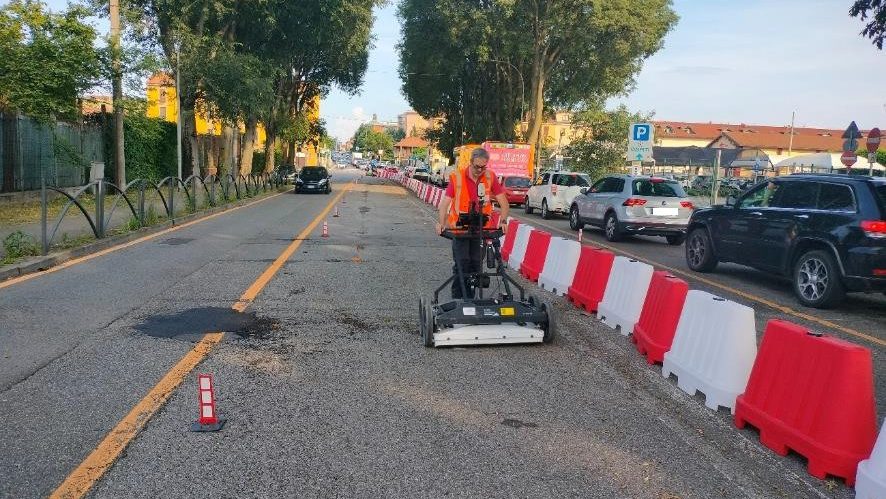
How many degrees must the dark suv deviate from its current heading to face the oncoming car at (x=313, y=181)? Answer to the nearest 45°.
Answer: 0° — it already faces it

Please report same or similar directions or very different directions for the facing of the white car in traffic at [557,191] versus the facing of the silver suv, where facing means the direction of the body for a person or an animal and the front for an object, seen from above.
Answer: same or similar directions

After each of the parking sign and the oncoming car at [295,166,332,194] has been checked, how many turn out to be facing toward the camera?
2

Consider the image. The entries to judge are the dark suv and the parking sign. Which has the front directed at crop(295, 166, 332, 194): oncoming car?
the dark suv

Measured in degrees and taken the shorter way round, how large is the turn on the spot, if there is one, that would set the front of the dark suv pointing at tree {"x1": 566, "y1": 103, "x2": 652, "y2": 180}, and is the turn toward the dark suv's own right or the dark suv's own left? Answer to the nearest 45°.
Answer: approximately 45° to the dark suv's own right

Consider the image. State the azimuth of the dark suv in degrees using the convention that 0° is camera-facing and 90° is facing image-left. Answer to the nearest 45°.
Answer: approximately 135°

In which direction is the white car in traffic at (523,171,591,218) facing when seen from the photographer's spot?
facing away from the viewer and to the left of the viewer

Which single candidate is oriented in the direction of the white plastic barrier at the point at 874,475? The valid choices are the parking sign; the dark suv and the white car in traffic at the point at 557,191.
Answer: the parking sign

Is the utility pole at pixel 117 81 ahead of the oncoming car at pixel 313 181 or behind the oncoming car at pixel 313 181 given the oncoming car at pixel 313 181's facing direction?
ahead

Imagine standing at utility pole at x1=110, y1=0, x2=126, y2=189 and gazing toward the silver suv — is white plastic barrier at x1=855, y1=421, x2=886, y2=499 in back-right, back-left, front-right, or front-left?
front-right

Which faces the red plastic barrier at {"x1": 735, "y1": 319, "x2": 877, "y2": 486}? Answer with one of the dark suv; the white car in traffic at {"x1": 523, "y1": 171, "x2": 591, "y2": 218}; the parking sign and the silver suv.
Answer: the parking sign

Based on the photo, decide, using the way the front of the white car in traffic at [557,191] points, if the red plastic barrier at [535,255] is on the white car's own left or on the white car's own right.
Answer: on the white car's own left

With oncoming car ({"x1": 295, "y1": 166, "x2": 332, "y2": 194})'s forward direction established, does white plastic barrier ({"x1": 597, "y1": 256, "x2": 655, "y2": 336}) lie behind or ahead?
ahead

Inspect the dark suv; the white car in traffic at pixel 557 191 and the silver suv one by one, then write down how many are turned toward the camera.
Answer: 0

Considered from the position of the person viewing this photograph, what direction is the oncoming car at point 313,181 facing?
facing the viewer

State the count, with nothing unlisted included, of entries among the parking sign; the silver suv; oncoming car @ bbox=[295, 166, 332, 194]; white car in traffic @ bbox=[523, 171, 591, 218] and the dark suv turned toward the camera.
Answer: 2

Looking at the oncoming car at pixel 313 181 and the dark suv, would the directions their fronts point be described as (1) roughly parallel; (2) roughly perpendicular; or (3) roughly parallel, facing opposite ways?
roughly parallel, facing opposite ways

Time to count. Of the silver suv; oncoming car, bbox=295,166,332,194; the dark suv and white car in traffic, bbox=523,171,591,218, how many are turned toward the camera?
1

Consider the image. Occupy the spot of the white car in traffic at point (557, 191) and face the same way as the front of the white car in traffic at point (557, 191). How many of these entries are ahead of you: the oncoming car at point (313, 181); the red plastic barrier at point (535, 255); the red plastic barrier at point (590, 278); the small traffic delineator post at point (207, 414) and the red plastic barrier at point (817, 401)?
1

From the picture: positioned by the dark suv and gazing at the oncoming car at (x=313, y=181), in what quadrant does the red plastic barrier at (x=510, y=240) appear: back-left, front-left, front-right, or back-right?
front-left

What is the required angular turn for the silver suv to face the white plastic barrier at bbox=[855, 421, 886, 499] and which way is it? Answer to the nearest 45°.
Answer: approximately 135° to its left

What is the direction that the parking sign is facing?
toward the camera
